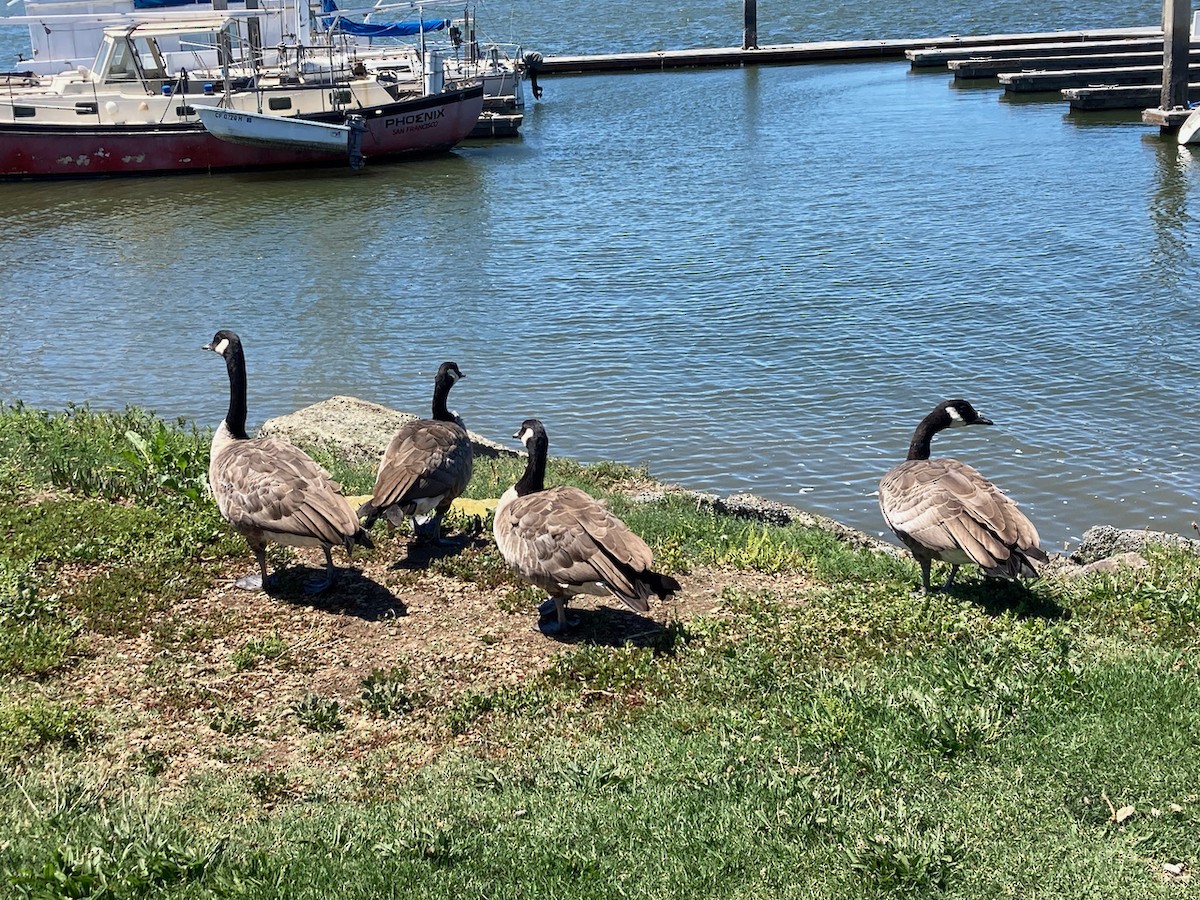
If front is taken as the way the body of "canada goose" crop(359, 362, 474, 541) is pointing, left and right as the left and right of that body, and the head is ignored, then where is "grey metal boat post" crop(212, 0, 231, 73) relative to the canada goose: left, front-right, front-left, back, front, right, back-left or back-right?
front-left

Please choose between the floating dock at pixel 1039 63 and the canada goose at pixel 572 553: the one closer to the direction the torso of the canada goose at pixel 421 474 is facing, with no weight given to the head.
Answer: the floating dock

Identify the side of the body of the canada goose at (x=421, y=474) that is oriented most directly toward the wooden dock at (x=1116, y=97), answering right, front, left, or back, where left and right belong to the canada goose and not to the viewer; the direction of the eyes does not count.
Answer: front

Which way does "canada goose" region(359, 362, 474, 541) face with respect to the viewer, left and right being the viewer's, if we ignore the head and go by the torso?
facing away from the viewer and to the right of the viewer

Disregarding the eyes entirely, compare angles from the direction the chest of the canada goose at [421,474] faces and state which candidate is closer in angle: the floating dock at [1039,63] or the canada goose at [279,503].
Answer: the floating dock

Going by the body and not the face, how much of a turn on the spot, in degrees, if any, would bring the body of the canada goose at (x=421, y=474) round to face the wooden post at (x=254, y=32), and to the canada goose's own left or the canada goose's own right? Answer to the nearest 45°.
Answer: approximately 45° to the canada goose's own left

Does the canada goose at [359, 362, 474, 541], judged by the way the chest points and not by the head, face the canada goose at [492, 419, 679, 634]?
no

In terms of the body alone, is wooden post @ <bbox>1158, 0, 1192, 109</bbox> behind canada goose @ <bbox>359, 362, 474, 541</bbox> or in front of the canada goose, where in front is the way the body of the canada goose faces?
in front

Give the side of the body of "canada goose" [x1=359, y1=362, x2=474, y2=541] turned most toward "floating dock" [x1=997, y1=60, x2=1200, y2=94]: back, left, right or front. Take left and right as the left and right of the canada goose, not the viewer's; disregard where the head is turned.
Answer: front

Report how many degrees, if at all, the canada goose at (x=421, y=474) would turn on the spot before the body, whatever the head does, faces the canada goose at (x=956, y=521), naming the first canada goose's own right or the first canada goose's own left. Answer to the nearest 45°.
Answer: approximately 90° to the first canada goose's own right

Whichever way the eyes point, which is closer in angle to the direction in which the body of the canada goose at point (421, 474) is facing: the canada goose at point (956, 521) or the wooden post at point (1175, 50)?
the wooden post

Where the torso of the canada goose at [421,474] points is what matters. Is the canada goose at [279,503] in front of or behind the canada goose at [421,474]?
behind

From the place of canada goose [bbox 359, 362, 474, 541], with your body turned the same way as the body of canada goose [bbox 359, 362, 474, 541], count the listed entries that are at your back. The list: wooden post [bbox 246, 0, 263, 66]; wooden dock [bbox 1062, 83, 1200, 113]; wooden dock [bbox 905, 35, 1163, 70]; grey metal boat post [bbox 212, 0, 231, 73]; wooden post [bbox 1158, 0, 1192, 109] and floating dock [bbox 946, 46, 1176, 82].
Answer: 0

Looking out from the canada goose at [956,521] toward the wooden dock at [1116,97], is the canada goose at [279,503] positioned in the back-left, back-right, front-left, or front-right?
back-left
